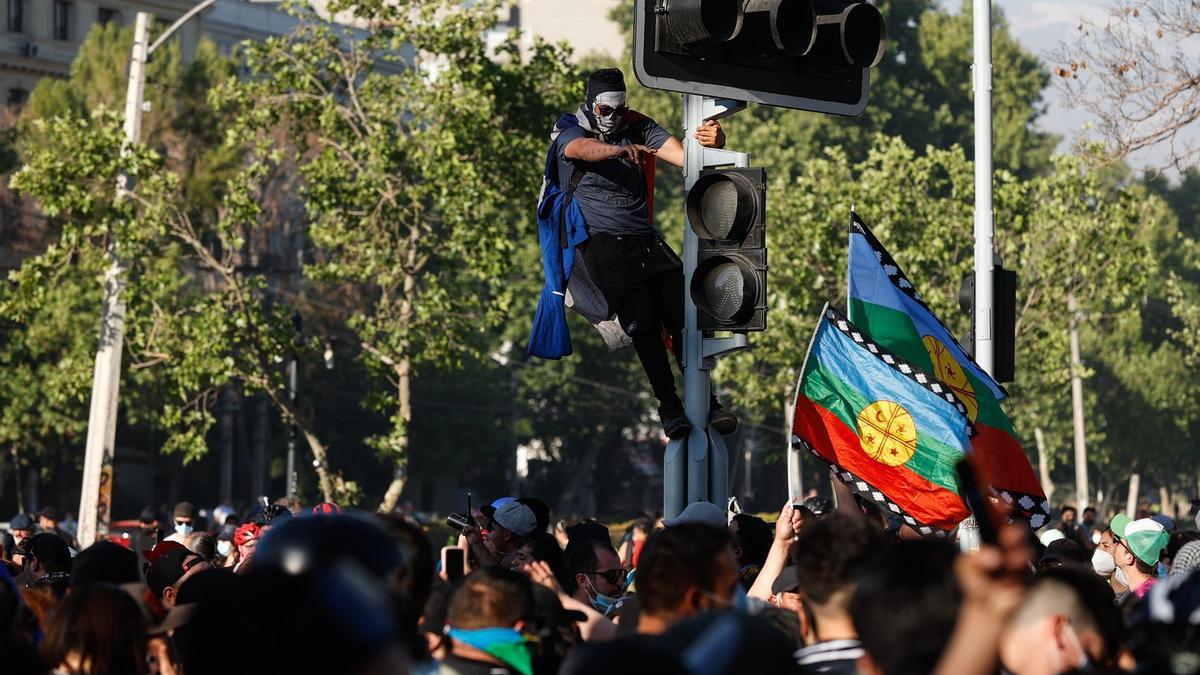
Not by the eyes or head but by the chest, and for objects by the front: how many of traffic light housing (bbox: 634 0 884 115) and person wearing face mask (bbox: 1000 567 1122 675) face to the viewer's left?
0

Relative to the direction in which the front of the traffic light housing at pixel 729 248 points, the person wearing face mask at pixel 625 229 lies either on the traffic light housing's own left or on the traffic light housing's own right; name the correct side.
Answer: on the traffic light housing's own right

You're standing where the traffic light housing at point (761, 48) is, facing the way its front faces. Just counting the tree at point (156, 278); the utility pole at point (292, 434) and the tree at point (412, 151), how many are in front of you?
0

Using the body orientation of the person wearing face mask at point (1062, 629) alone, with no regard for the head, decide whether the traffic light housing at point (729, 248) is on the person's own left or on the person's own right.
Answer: on the person's own left

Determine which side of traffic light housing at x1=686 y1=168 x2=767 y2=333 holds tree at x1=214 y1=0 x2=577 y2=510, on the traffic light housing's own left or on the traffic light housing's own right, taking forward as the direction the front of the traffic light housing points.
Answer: on the traffic light housing's own right

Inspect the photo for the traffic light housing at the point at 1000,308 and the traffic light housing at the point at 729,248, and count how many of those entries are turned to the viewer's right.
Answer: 0
